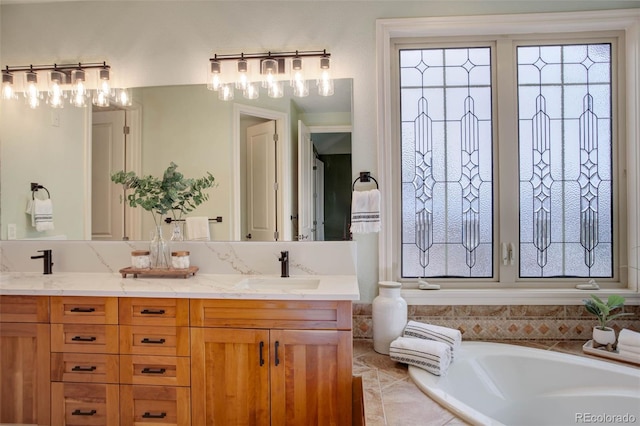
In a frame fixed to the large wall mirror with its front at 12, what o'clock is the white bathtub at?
The white bathtub is roughly at 10 o'clock from the large wall mirror.

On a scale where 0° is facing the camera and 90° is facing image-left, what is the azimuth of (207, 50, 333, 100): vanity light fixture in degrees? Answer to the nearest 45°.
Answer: approximately 0°

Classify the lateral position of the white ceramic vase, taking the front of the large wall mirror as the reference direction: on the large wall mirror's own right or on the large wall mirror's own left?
on the large wall mirror's own left

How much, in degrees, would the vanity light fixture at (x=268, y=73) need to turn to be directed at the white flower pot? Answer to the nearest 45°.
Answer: approximately 90° to its left

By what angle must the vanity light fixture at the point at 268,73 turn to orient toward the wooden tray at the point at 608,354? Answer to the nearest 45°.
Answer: approximately 90° to its left

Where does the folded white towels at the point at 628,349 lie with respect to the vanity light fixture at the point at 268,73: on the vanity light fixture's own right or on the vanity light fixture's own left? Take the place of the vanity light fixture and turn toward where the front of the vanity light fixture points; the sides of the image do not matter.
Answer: on the vanity light fixture's own left

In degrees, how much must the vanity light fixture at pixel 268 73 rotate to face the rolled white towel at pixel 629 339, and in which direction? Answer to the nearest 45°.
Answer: approximately 90° to its left

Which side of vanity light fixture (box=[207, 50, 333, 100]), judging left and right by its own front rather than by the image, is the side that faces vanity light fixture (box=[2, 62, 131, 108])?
right

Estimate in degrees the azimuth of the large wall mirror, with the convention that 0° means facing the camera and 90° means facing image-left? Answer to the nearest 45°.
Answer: approximately 0°

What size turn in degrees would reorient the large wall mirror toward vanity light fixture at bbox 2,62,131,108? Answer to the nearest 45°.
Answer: approximately 135° to its right

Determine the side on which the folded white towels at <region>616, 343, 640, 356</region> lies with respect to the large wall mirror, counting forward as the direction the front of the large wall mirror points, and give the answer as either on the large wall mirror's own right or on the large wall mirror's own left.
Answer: on the large wall mirror's own left

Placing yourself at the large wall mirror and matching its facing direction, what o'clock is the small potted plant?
The small potted plant is roughly at 10 o'clock from the large wall mirror.

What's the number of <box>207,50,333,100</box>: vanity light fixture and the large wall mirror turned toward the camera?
2
